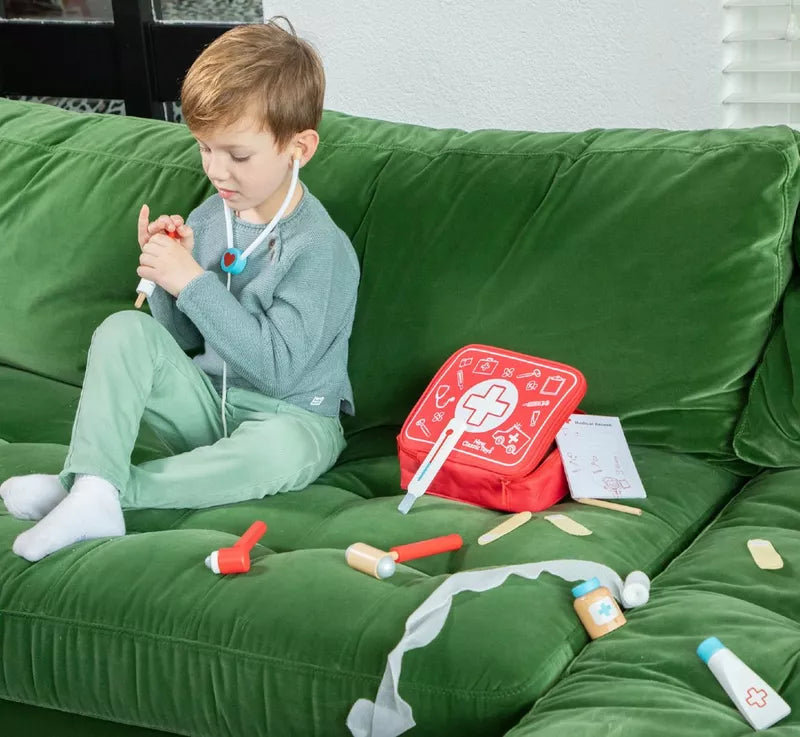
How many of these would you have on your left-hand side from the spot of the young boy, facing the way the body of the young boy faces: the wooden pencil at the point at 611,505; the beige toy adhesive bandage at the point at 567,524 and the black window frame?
2

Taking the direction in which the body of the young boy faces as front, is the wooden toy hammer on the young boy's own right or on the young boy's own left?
on the young boy's own left

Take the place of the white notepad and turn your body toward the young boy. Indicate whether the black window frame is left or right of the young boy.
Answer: right

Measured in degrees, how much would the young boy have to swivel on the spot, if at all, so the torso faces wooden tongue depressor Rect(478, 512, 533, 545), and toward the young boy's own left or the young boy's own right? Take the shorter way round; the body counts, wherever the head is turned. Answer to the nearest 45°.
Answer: approximately 90° to the young boy's own left

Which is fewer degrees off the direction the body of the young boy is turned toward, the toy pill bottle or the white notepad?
the toy pill bottle

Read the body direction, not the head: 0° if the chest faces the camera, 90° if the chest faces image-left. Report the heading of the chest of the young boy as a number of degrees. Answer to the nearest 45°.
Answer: approximately 45°

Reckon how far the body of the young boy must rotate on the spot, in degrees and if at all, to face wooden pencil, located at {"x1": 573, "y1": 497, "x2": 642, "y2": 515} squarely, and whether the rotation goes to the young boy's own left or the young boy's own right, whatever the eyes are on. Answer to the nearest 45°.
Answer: approximately 90° to the young boy's own left

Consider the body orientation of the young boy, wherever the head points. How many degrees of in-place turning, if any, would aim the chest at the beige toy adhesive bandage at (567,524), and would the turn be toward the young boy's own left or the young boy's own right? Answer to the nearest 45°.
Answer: approximately 90° to the young boy's own left
